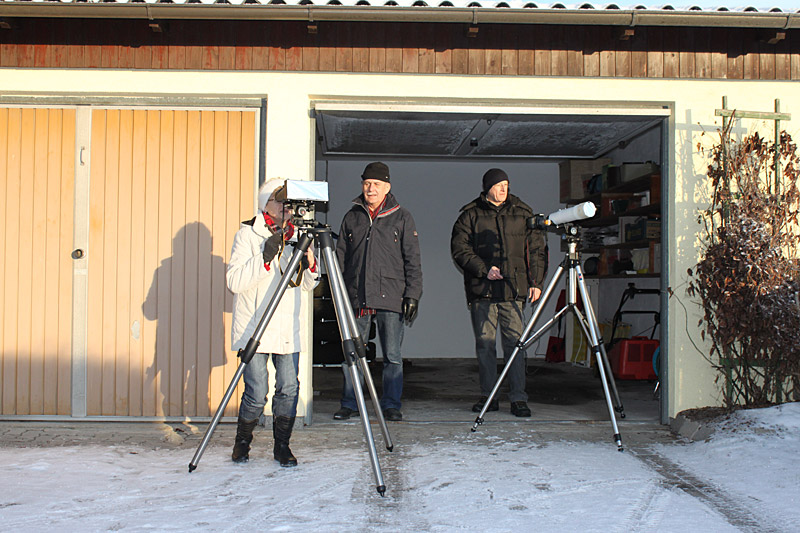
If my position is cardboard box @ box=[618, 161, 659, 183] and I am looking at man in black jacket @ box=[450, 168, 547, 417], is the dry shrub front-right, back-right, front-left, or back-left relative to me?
front-left

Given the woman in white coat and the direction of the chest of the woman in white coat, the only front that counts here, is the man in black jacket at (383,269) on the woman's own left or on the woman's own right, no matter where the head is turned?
on the woman's own left

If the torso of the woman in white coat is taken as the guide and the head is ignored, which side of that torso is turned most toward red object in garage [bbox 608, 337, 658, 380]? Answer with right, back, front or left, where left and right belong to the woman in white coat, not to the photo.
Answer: left

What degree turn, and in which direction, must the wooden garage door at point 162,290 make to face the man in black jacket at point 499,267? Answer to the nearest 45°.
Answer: approximately 90° to its left

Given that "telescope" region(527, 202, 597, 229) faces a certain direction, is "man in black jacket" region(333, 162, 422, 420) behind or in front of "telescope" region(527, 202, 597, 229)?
behind

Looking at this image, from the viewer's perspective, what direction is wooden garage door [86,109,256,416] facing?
toward the camera

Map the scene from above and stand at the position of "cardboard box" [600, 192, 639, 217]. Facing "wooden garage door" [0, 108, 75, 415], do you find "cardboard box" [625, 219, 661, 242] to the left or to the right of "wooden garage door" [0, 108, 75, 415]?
left

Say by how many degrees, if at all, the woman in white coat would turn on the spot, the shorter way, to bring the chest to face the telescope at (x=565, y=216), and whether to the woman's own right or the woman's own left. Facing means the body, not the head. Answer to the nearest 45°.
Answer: approximately 45° to the woman's own left

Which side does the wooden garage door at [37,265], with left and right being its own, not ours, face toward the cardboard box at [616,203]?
left

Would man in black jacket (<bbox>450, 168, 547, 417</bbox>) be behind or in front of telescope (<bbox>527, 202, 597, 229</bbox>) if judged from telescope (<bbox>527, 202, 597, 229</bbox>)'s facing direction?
behind

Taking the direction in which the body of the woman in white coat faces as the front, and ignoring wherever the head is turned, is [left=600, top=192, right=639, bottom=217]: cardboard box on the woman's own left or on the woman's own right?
on the woman's own left

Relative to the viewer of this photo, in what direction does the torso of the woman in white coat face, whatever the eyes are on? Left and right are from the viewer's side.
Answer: facing the viewer and to the right of the viewer

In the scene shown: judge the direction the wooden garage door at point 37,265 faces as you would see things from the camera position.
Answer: facing the viewer

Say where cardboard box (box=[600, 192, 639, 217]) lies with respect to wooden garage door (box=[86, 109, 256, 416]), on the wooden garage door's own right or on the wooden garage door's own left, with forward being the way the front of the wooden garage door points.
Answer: on the wooden garage door's own left

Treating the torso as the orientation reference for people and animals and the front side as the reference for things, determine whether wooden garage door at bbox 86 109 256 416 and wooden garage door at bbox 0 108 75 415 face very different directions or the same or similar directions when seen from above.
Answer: same or similar directions

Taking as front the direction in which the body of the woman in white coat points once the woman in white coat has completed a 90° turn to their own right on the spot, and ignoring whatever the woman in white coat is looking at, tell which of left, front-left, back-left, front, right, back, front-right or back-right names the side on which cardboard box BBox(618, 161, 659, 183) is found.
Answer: back

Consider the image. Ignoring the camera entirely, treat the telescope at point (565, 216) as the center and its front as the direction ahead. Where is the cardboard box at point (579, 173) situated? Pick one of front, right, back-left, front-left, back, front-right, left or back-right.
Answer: back-left

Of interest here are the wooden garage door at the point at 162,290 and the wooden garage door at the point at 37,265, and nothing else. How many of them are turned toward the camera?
2
